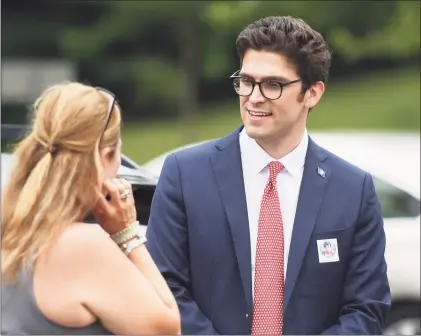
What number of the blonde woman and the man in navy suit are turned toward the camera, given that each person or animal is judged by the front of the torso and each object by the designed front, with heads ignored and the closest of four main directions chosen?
1

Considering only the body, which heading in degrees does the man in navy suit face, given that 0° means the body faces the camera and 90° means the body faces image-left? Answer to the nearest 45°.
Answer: approximately 0°

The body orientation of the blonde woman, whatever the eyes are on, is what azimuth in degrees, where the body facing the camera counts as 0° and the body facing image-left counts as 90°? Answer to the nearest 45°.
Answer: approximately 225°

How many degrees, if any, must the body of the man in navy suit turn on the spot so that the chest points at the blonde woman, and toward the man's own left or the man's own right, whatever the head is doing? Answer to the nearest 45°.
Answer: approximately 45° to the man's own right

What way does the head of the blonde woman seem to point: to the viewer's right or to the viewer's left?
to the viewer's right
